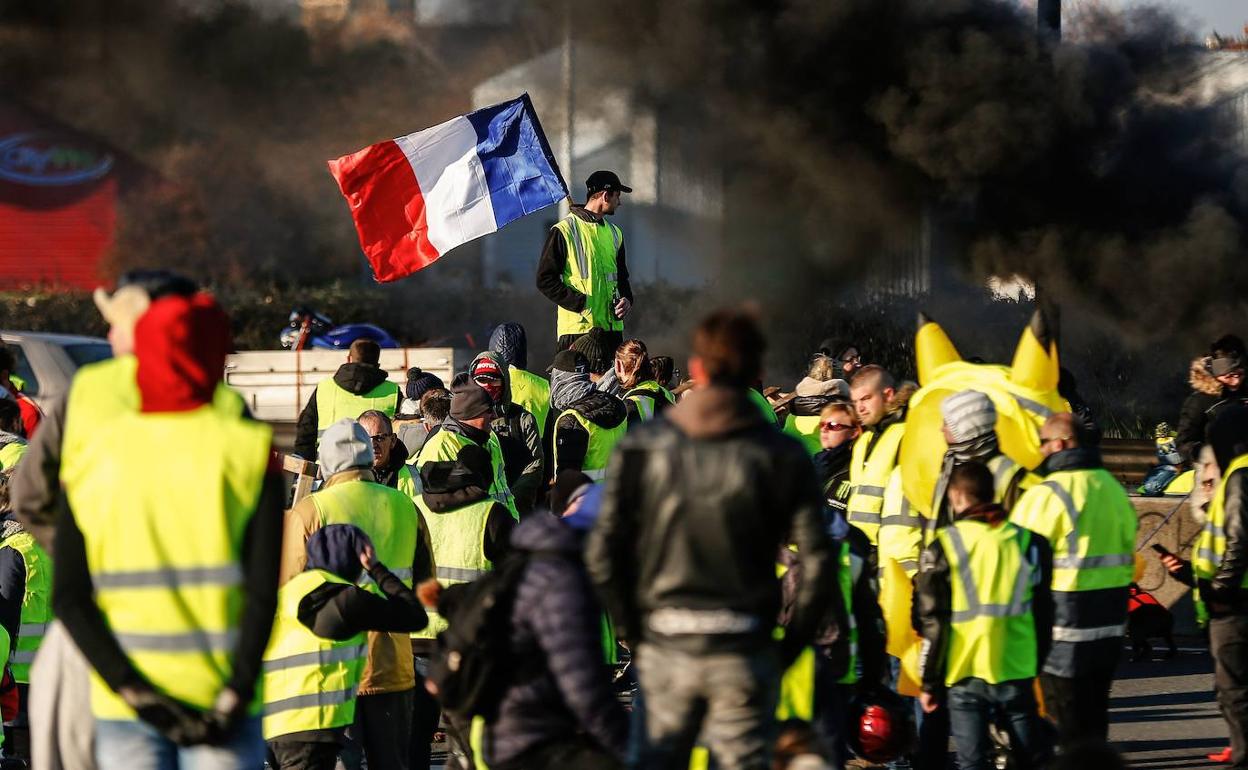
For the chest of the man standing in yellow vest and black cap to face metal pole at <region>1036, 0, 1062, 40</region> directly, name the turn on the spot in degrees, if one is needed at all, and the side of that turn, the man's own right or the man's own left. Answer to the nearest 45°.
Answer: approximately 90° to the man's own left

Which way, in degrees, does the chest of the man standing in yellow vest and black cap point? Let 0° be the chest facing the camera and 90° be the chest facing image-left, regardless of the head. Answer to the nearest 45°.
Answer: approximately 315°
